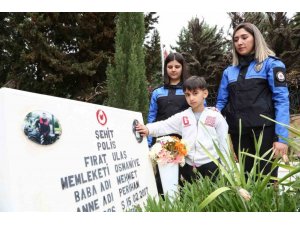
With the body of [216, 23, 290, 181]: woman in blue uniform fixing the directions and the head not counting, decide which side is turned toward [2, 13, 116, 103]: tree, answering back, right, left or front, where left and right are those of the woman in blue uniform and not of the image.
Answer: right

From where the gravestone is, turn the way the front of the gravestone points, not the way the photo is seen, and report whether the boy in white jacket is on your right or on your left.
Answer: on your left

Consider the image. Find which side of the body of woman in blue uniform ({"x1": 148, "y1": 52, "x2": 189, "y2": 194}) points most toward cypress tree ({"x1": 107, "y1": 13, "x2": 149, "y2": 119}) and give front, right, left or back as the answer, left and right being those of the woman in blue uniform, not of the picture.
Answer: back

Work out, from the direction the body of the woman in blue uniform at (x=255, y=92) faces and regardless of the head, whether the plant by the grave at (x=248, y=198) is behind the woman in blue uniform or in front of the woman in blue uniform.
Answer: in front

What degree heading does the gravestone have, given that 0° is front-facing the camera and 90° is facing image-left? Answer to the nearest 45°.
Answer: approximately 315°

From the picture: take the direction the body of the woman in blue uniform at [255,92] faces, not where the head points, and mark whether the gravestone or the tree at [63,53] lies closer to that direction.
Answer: the gravestone

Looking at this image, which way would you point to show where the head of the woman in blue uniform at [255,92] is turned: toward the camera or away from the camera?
toward the camera

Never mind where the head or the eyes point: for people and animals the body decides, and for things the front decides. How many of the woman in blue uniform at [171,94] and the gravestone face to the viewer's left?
0

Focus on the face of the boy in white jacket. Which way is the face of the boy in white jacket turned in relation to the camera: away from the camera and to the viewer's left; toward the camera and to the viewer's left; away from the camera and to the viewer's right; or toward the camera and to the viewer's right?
toward the camera and to the viewer's left

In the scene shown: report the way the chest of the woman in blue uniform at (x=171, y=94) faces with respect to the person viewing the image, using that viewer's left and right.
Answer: facing the viewer

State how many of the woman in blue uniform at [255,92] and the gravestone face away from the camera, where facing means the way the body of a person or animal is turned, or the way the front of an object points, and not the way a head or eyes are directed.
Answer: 0

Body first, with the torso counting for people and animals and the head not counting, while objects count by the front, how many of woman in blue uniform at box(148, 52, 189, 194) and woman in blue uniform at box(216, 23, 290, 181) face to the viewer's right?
0

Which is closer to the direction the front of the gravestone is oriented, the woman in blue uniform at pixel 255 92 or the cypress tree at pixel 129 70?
the woman in blue uniform

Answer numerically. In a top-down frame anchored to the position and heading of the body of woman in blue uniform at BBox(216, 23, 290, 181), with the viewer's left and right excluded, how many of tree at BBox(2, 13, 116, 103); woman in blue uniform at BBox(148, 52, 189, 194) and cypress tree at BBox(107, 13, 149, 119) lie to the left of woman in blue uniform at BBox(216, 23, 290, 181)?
0

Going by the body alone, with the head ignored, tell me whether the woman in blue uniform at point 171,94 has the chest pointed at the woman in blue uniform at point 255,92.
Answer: no
